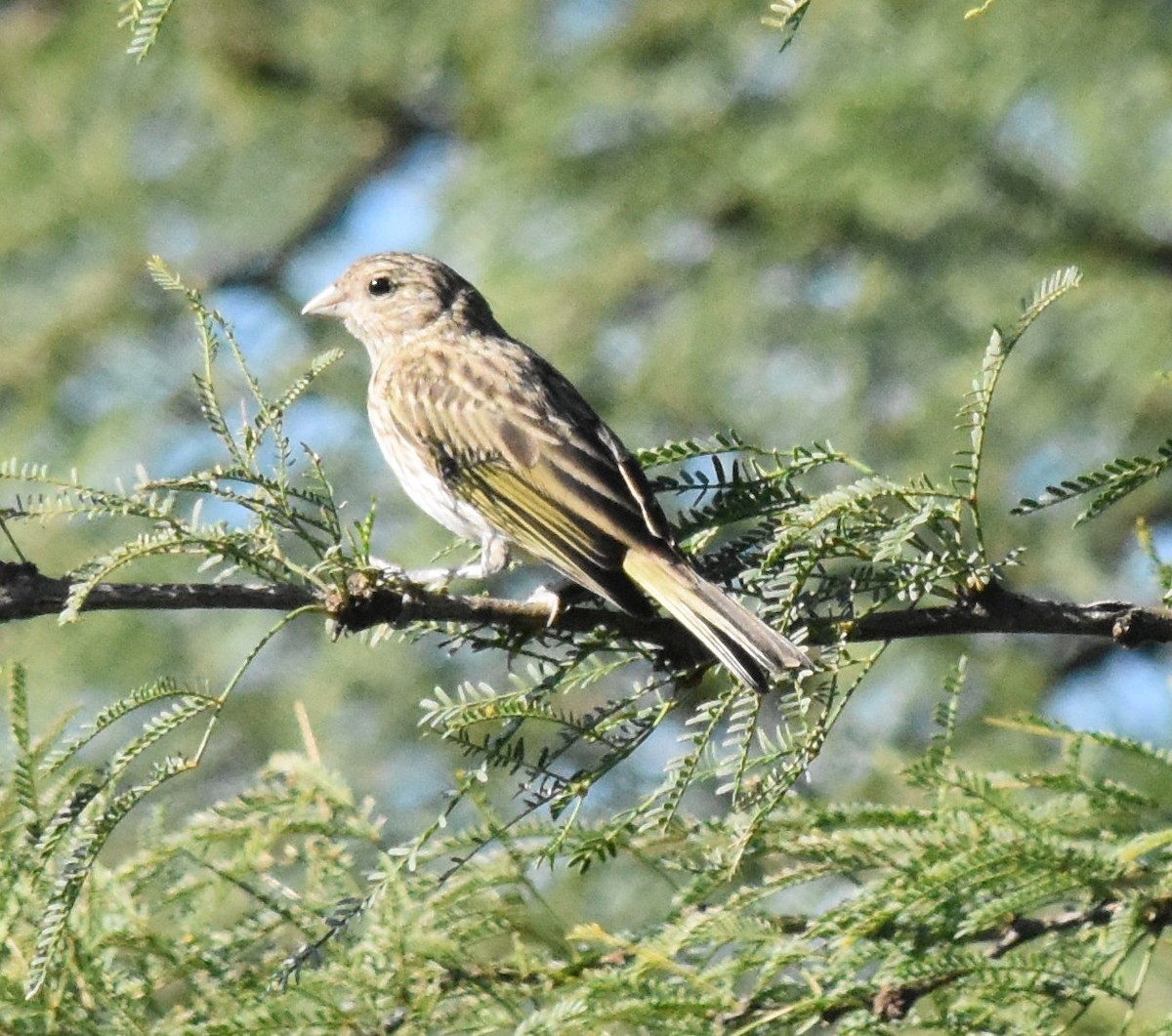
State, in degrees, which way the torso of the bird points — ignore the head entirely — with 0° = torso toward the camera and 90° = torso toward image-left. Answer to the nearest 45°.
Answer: approximately 90°
